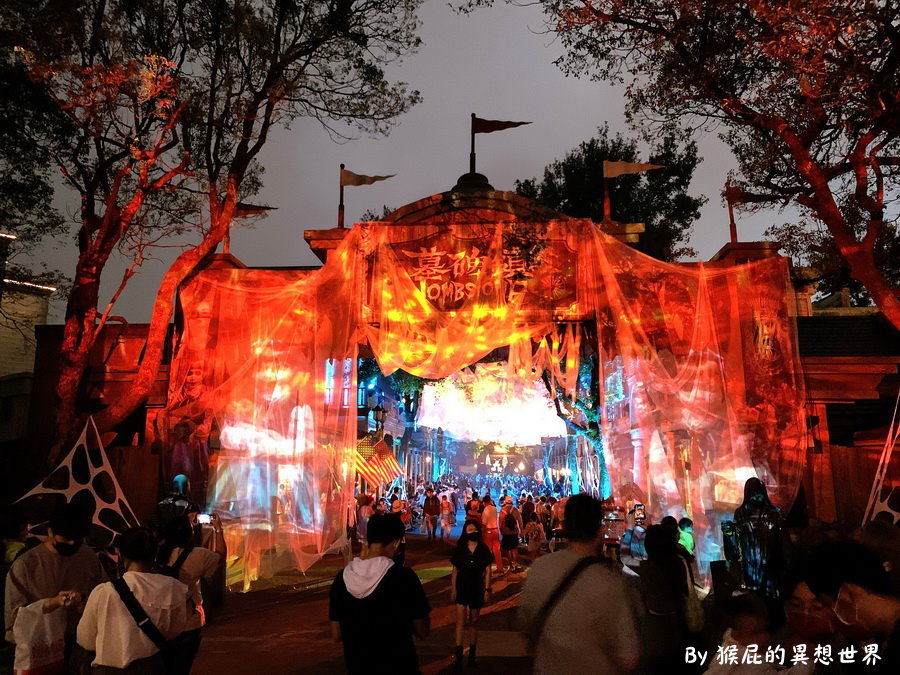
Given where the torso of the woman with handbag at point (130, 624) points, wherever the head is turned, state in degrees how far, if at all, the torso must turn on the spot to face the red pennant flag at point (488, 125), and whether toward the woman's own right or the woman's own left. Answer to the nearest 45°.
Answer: approximately 45° to the woman's own right

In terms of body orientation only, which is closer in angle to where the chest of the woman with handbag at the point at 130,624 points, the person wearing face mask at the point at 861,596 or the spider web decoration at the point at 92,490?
the spider web decoration

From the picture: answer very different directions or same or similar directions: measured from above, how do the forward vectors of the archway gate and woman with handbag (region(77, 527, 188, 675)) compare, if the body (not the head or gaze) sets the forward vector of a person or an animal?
very different directions

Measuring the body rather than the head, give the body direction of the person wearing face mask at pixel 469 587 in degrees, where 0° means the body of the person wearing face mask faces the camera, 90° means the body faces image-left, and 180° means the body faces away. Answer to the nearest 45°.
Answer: approximately 0°

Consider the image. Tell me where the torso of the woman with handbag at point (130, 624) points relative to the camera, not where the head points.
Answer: away from the camera

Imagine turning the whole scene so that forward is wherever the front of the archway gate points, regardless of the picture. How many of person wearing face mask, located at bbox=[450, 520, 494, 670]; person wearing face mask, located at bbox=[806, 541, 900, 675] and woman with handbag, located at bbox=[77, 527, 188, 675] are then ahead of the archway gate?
3

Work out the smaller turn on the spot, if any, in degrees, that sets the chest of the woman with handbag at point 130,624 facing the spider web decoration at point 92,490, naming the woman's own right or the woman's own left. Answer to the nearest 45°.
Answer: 0° — they already face it
